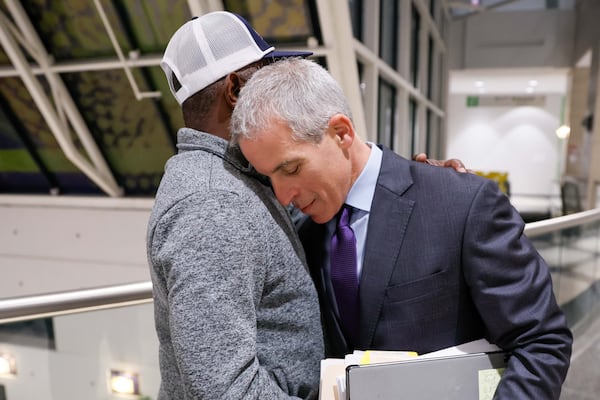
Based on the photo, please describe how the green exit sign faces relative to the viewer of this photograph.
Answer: facing the viewer

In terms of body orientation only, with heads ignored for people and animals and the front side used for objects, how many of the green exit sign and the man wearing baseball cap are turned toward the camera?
1

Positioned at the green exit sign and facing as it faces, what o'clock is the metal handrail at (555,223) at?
The metal handrail is roughly at 12 o'clock from the green exit sign.

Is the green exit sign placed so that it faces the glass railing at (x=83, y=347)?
yes

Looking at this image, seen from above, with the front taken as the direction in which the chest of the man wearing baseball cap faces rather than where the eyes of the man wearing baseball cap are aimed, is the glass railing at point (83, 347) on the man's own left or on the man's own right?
on the man's own left

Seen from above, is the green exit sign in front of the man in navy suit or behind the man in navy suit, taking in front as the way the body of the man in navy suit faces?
behind

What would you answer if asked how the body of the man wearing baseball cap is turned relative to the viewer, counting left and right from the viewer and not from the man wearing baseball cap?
facing to the right of the viewer

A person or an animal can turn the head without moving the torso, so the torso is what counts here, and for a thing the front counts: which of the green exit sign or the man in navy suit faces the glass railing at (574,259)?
the green exit sign

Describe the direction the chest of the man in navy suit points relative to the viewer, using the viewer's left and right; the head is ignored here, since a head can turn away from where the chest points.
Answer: facing the viewer and to the left of the viewer

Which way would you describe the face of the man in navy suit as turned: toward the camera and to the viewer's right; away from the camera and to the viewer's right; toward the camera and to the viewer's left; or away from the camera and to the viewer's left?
toward the camera and to the viewer's left

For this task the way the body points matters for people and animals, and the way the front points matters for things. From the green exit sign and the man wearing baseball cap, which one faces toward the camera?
the green exit sign

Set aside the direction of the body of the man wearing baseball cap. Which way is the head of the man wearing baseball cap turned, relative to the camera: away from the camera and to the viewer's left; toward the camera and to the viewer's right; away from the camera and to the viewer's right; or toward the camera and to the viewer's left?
away from the camera and to the viewer's right

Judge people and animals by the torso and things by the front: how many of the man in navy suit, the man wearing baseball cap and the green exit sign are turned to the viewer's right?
1
